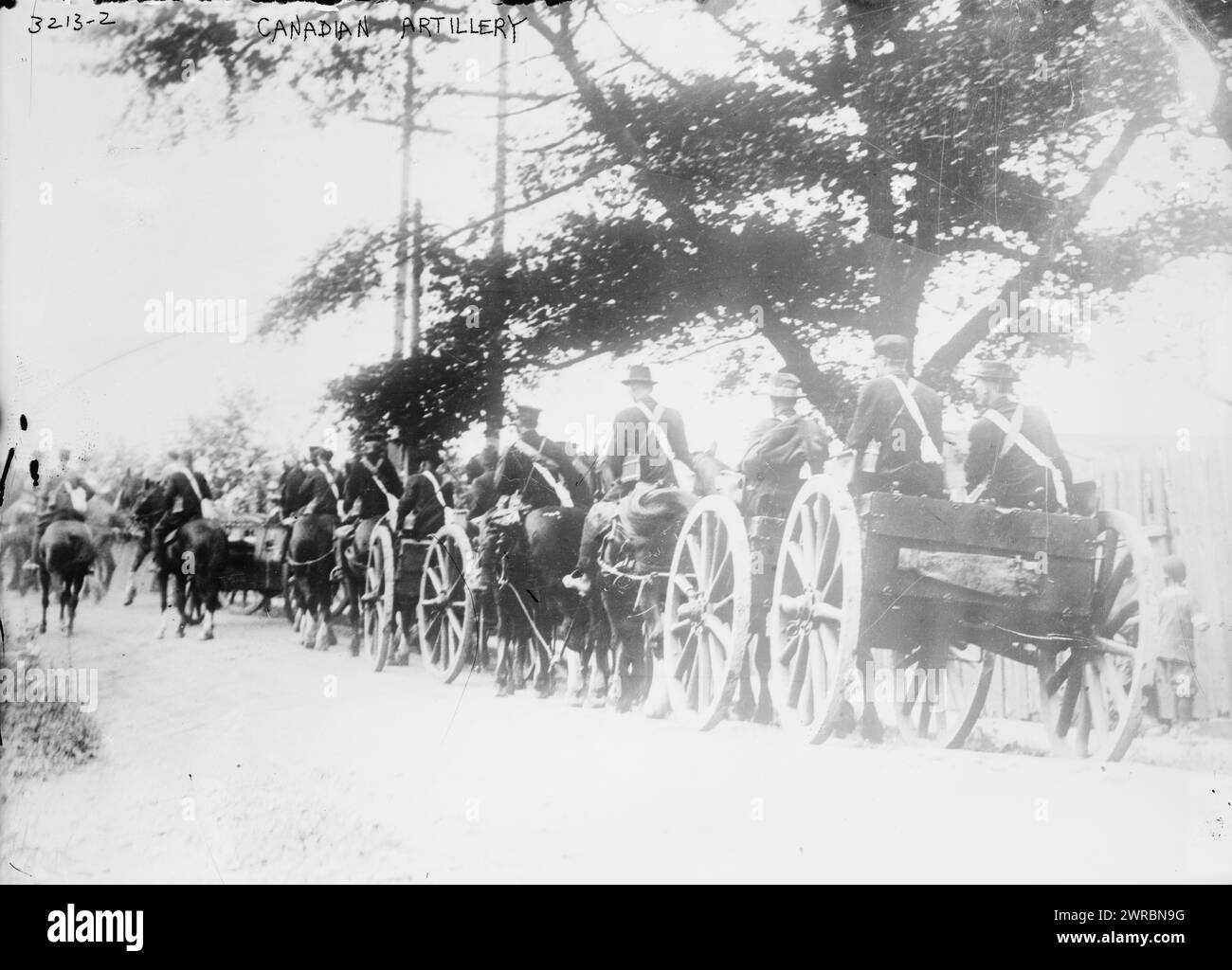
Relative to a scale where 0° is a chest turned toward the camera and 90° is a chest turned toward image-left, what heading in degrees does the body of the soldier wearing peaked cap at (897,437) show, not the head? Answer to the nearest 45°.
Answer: approximately 135°

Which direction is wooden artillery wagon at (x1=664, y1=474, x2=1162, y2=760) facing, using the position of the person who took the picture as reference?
facing away from the viewer and to the left of the viewer

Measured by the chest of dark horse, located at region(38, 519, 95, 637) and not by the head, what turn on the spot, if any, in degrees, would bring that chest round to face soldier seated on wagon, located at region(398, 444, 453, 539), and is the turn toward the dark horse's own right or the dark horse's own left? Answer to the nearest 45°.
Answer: approximately 90° to the dark horse's own right

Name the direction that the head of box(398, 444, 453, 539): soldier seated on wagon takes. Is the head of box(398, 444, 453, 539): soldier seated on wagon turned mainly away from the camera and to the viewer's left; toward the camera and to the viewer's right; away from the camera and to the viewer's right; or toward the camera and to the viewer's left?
away from the camera and to the viewer's left

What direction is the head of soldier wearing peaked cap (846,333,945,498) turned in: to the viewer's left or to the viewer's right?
to the viewer's left

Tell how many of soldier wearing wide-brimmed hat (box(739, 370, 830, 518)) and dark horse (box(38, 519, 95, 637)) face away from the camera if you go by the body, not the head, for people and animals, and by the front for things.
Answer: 2

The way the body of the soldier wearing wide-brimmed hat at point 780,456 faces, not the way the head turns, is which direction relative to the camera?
away from the camera

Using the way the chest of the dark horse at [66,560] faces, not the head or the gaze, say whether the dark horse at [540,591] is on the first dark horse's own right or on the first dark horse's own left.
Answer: on the first dark horse's own right

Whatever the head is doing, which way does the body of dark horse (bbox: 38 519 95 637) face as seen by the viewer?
away from the camera

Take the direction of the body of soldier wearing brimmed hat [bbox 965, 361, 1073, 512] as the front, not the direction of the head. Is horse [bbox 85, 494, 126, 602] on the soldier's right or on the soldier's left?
on the soldier's left

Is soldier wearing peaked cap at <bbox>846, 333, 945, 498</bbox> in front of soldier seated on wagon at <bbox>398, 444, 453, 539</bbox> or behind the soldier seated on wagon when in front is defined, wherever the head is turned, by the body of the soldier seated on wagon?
behind
